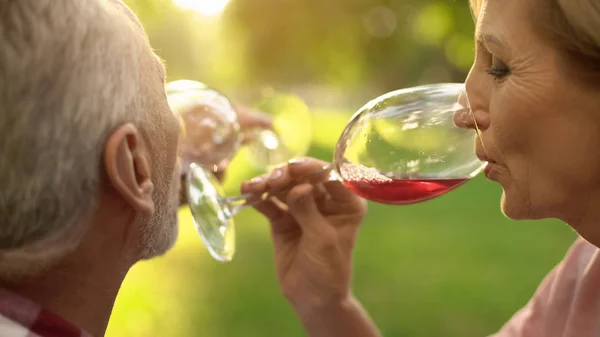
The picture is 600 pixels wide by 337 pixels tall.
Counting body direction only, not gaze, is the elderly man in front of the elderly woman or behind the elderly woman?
in front

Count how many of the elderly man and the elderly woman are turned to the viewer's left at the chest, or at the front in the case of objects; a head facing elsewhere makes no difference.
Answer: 1

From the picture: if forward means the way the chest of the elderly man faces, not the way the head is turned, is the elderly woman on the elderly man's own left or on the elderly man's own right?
on the elderly man's own right

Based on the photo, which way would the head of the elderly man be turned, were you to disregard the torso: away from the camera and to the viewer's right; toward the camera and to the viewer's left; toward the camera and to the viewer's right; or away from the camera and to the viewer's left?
away from the camera and to the viewer's right

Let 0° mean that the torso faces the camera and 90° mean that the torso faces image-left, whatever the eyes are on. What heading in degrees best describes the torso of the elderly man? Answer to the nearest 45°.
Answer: approximately 225°

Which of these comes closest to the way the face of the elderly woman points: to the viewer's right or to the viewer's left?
to the viewer's left

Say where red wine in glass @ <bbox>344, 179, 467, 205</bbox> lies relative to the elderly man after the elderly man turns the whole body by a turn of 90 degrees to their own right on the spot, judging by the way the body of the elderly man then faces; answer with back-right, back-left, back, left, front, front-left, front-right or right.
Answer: front-left

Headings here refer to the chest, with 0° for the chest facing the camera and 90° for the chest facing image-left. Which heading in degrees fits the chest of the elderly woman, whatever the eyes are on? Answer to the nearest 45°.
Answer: approximately 90°
